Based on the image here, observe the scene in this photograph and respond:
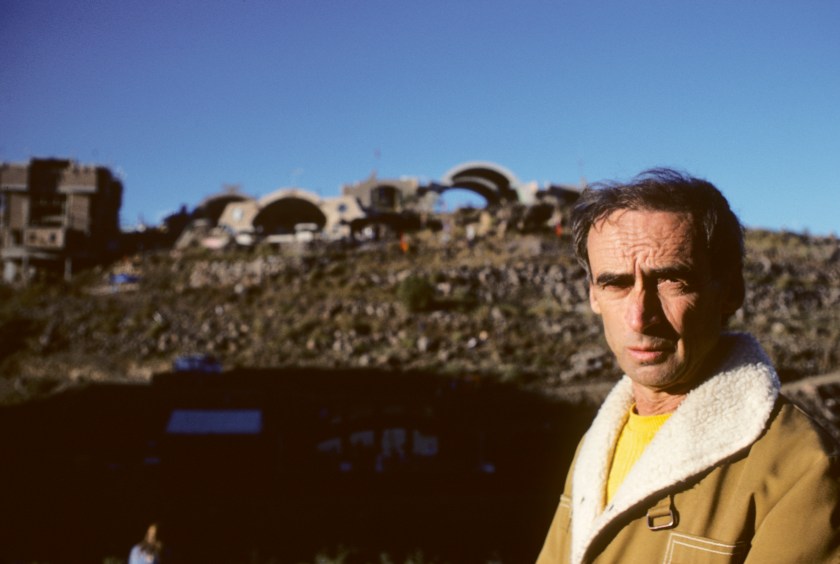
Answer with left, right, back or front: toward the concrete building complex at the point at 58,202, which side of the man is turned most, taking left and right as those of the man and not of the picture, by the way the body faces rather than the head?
right

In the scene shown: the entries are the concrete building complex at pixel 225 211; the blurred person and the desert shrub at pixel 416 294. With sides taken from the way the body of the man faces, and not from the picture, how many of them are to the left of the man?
0

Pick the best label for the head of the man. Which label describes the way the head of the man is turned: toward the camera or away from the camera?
toward the camera

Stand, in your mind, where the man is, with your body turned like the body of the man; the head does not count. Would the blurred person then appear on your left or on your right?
on your right

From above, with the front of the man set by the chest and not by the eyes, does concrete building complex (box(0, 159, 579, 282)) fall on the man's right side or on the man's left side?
on the man's right side

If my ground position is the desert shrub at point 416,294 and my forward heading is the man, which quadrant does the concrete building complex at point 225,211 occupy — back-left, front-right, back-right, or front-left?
back-right

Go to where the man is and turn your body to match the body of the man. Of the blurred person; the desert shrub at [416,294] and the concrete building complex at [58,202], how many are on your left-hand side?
0

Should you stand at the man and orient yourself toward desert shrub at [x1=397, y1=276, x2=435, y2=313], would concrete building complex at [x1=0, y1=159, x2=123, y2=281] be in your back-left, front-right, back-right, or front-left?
front-left

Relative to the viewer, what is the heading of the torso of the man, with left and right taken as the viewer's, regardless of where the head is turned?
facing the viewer and to the left of the viewer
